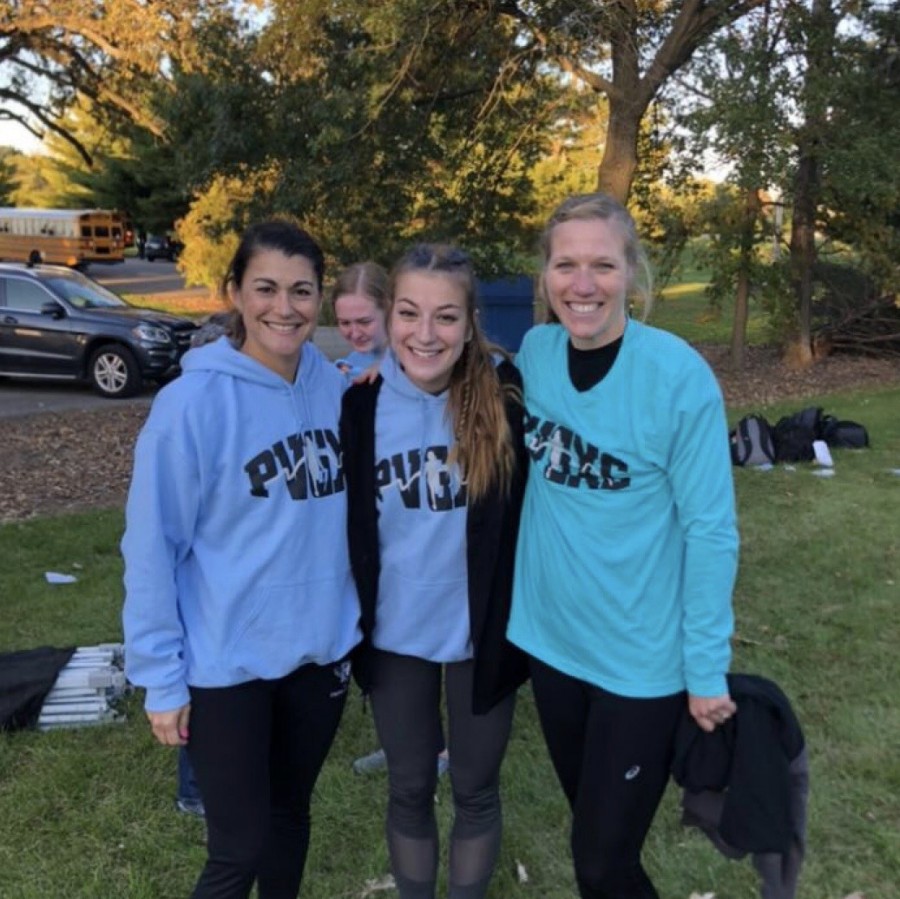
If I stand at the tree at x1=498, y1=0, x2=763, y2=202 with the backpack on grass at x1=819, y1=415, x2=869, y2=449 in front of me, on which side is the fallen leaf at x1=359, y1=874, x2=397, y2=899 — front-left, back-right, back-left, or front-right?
front-right

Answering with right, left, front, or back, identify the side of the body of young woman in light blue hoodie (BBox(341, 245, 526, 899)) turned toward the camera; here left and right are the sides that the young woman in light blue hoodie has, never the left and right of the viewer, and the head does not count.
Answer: front

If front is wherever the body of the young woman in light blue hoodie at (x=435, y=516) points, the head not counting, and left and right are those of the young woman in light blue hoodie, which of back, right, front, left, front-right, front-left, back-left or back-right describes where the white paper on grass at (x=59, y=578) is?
back-right

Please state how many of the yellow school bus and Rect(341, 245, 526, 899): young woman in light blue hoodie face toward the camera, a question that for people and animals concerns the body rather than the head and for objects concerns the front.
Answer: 1

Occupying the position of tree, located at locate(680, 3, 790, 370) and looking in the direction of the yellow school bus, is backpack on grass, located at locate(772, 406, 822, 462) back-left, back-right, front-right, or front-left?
back-left

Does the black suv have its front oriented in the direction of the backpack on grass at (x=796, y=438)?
yes
